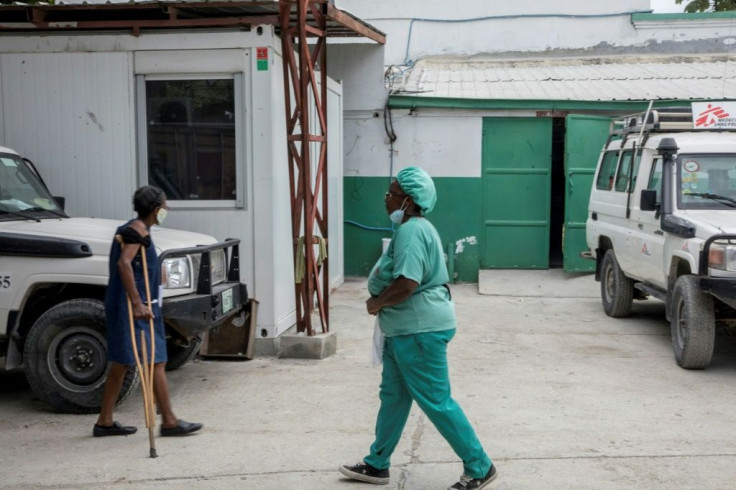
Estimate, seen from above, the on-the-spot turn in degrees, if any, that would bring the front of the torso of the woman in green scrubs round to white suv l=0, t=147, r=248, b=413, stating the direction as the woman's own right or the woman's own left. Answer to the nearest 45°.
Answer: approximately 45° to the woman's own right

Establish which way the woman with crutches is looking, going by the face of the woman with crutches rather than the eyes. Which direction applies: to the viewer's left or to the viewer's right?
to the viewer's right

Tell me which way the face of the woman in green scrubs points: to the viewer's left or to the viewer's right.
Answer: to the viewer's left

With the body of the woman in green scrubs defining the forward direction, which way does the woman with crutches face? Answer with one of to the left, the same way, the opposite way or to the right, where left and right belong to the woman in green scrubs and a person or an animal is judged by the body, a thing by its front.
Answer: the opposite way

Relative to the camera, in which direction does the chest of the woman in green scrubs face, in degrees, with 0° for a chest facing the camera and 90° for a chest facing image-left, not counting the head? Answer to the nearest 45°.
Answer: approximately 90°

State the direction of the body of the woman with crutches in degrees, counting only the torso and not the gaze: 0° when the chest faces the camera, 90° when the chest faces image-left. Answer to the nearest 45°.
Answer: approximately 270°

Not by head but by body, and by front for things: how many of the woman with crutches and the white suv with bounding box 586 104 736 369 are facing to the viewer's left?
0

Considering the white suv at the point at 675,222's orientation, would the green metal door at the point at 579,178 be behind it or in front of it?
behind

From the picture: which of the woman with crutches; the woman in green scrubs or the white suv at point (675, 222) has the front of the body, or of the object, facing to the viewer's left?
the woman in green scrubs

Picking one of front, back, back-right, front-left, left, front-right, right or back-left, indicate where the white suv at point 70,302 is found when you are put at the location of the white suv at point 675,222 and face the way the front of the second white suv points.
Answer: right

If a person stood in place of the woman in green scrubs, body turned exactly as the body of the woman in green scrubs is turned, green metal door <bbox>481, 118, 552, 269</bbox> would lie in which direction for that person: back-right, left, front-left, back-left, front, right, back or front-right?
right

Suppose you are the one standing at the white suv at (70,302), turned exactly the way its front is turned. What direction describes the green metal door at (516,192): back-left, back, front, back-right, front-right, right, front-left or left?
left
